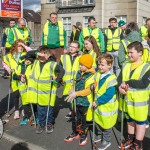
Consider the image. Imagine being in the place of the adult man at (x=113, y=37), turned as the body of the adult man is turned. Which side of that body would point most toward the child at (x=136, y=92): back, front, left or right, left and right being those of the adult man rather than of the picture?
front

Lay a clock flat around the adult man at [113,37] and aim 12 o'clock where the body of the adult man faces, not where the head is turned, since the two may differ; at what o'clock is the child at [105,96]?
The child is roughly at 12 o'clock from the adult man.

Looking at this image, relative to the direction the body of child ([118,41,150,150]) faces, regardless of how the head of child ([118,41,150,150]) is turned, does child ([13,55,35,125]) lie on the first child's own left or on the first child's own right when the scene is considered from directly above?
on the first child's own right

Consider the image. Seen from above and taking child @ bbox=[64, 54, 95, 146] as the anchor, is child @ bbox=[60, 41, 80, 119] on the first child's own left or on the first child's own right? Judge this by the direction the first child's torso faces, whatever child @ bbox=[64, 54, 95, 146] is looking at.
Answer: on the first child's own right

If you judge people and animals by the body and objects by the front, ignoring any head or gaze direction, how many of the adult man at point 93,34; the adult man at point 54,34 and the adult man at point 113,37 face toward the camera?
3

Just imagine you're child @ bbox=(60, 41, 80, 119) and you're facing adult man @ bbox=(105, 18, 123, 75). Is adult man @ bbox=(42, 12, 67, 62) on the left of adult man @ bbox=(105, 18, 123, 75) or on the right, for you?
left

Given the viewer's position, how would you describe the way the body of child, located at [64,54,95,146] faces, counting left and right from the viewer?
facing the viewer and to the left of the viewer

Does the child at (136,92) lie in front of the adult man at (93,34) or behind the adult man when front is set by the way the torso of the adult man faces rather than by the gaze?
in front

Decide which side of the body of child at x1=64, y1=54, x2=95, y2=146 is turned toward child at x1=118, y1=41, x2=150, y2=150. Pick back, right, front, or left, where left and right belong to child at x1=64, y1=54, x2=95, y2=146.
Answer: left

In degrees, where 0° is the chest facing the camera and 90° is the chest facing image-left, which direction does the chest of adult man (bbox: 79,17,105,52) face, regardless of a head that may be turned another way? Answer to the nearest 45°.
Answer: approximately 0°

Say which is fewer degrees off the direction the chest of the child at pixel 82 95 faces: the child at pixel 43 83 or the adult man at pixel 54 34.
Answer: the child
